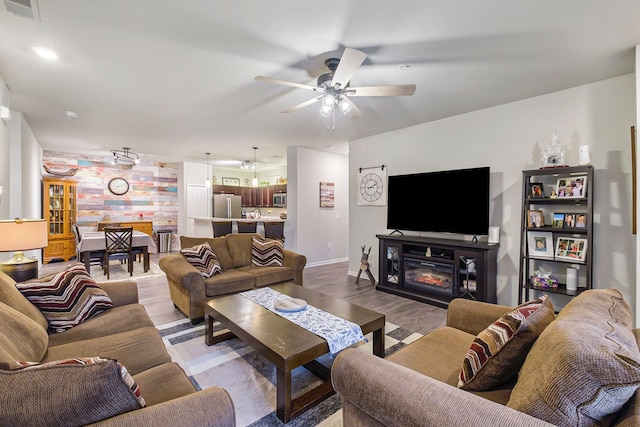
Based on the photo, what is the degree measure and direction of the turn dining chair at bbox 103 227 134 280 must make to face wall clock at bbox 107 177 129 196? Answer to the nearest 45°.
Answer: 0° — it already faces it

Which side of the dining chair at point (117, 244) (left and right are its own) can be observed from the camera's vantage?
back

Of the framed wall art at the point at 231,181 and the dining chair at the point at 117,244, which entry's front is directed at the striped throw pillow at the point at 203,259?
the framed wall art

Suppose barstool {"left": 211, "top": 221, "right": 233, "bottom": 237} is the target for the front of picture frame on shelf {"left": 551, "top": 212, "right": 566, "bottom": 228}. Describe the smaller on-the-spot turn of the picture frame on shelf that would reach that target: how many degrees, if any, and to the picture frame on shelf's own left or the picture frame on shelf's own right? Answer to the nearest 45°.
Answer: approximately 90° to the picture frame on shelf's own right

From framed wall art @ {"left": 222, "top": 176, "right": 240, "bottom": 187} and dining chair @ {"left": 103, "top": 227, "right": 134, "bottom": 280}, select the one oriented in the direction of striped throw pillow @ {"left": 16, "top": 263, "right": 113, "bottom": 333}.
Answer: the framed wall art

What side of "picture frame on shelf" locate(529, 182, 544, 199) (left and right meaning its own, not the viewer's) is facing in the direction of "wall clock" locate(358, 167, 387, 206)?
right

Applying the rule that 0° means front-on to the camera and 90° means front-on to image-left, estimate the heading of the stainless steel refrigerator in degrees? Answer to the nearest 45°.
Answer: approximately 0°

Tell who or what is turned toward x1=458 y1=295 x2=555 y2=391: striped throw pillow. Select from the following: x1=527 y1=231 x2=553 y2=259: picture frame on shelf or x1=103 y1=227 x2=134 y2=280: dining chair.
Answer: the picture frame on shelf

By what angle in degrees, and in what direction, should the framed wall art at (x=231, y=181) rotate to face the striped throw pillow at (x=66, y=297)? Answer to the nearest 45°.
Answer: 0° — it already faces it

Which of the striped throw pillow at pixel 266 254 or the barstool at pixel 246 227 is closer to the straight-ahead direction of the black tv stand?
the striped throw pillow

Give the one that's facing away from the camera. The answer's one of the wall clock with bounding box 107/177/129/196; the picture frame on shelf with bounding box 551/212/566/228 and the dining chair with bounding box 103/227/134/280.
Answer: the dining chair
